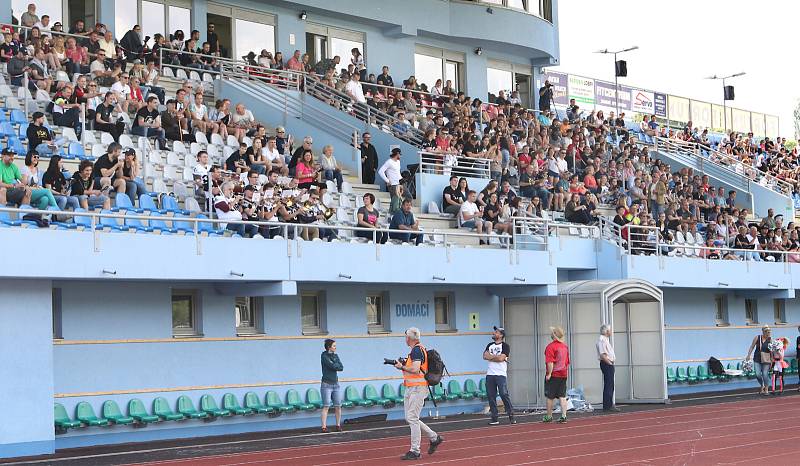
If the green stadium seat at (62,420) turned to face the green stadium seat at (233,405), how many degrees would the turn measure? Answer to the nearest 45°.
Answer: approximately 90° to its left

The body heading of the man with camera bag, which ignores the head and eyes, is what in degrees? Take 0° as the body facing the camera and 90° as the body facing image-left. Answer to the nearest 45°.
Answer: approximately 90°

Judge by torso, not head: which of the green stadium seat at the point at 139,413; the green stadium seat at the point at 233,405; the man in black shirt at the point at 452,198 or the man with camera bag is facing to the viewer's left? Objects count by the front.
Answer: the man with camera bag

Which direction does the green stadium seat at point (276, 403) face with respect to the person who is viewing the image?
facing the viewer and to the right of the viewer

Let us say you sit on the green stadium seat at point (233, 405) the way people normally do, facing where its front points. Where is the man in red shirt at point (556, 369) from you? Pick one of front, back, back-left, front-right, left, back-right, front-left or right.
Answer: front-left

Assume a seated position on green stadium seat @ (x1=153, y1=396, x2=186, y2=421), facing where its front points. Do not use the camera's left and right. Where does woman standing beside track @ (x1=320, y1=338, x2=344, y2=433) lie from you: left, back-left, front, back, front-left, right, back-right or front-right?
front-left

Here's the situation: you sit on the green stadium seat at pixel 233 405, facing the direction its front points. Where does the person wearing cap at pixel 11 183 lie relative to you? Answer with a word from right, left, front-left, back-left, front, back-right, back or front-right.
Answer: right

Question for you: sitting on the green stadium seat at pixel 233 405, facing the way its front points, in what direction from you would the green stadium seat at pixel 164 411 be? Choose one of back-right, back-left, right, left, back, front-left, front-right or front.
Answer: right

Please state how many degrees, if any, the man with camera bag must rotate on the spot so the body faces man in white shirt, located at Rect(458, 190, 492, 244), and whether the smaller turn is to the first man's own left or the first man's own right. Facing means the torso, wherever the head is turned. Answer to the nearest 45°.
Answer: approximately 90° to the first man's own right

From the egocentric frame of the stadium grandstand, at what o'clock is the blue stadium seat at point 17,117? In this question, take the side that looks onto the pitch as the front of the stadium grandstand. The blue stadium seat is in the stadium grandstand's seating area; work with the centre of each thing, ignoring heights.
The blue stadium seat is roughly at 3 o'clock from the stadium grandstand.
